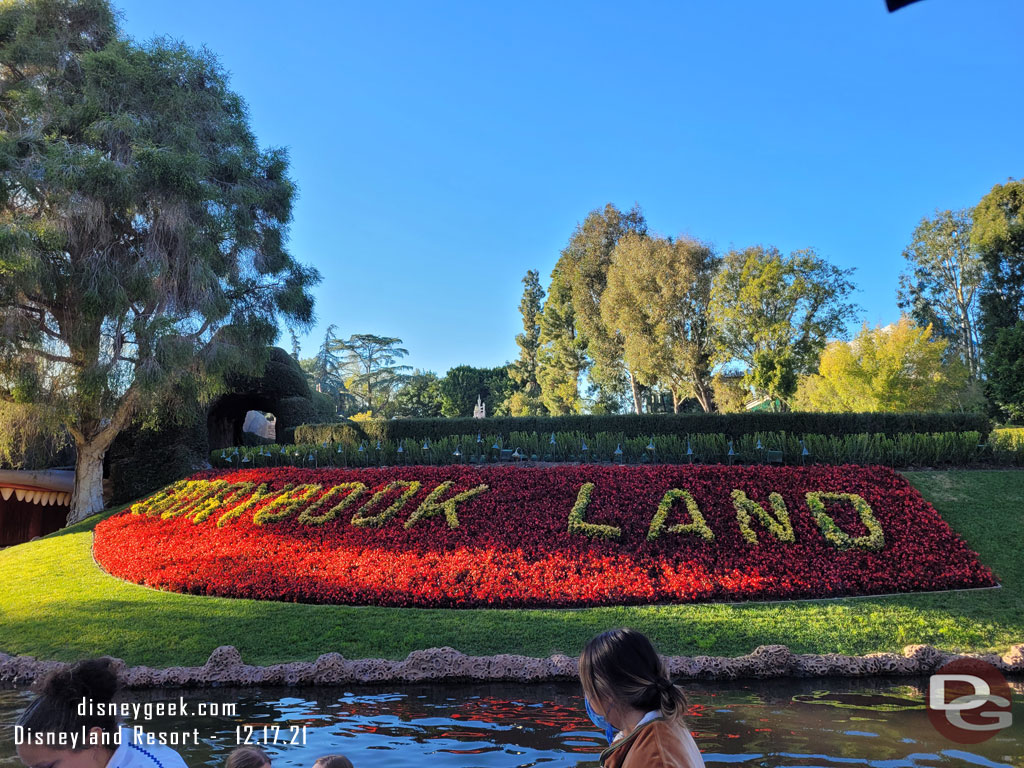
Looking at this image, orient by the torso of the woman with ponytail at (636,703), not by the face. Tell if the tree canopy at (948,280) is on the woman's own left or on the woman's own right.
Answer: on the woman's own right

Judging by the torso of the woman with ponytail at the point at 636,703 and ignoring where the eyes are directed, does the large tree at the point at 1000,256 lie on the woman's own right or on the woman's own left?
on the woman's own right

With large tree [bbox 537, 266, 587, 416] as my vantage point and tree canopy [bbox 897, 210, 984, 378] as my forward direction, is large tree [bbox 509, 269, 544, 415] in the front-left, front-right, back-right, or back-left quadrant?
back-left
